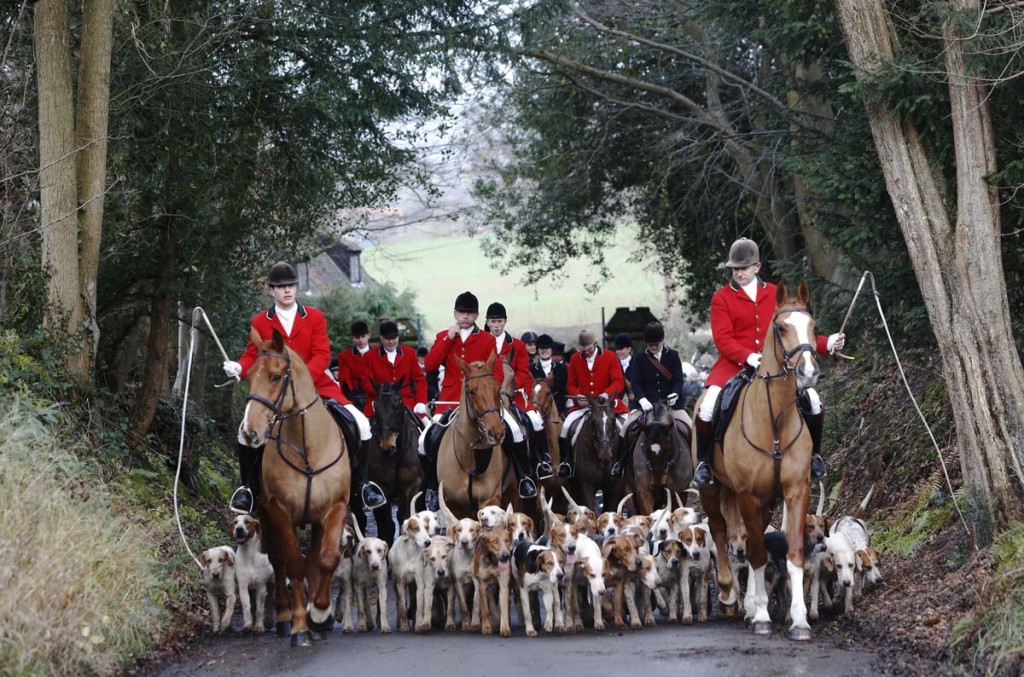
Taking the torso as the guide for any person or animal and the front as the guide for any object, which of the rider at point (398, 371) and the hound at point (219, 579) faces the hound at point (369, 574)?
the rider

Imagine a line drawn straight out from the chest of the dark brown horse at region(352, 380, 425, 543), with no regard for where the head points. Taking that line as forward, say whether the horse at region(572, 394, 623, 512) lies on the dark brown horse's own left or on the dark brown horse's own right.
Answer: on the dark brown horse's own left

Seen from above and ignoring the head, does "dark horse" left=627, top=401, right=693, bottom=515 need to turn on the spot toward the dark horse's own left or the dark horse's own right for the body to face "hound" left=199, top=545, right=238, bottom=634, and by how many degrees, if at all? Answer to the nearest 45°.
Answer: approximately 45° to the dark horse's own right

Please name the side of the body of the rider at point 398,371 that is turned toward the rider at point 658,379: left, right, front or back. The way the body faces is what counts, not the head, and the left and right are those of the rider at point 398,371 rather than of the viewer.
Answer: left

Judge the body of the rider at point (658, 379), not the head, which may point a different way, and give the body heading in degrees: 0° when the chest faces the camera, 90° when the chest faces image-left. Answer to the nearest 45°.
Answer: approximately 0°

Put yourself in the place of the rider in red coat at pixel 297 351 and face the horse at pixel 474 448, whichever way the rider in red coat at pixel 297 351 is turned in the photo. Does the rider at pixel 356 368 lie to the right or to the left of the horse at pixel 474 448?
left

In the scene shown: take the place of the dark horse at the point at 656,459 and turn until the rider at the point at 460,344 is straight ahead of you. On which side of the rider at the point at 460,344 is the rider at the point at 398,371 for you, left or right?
right
